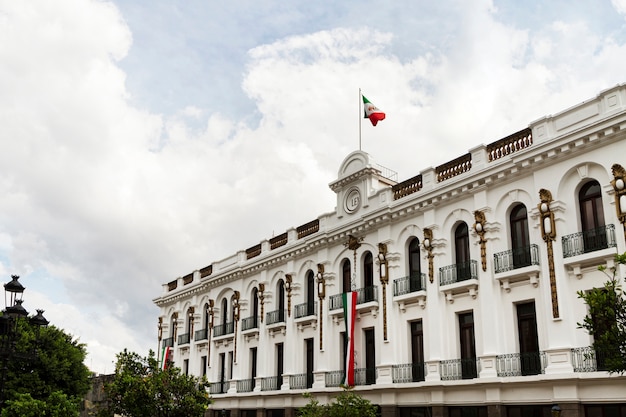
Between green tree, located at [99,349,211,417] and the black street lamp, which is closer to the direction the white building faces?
the black street lamp

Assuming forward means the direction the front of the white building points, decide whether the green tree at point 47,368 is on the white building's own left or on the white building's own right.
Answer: on the white building's own right

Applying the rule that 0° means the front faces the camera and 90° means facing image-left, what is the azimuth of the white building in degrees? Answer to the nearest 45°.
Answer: approximately 45°

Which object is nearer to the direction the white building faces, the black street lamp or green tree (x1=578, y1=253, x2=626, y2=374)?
the black street lamp

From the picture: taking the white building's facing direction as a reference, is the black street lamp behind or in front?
in front

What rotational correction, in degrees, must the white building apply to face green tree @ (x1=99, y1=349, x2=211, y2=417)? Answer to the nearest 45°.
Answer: approximately 45° to its right

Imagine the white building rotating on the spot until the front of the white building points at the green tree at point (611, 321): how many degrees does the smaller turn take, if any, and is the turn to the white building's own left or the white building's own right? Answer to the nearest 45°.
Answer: approximately 45° to the white building's own left
